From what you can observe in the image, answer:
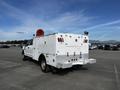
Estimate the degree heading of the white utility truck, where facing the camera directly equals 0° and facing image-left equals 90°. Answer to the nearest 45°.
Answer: approximately 135°
